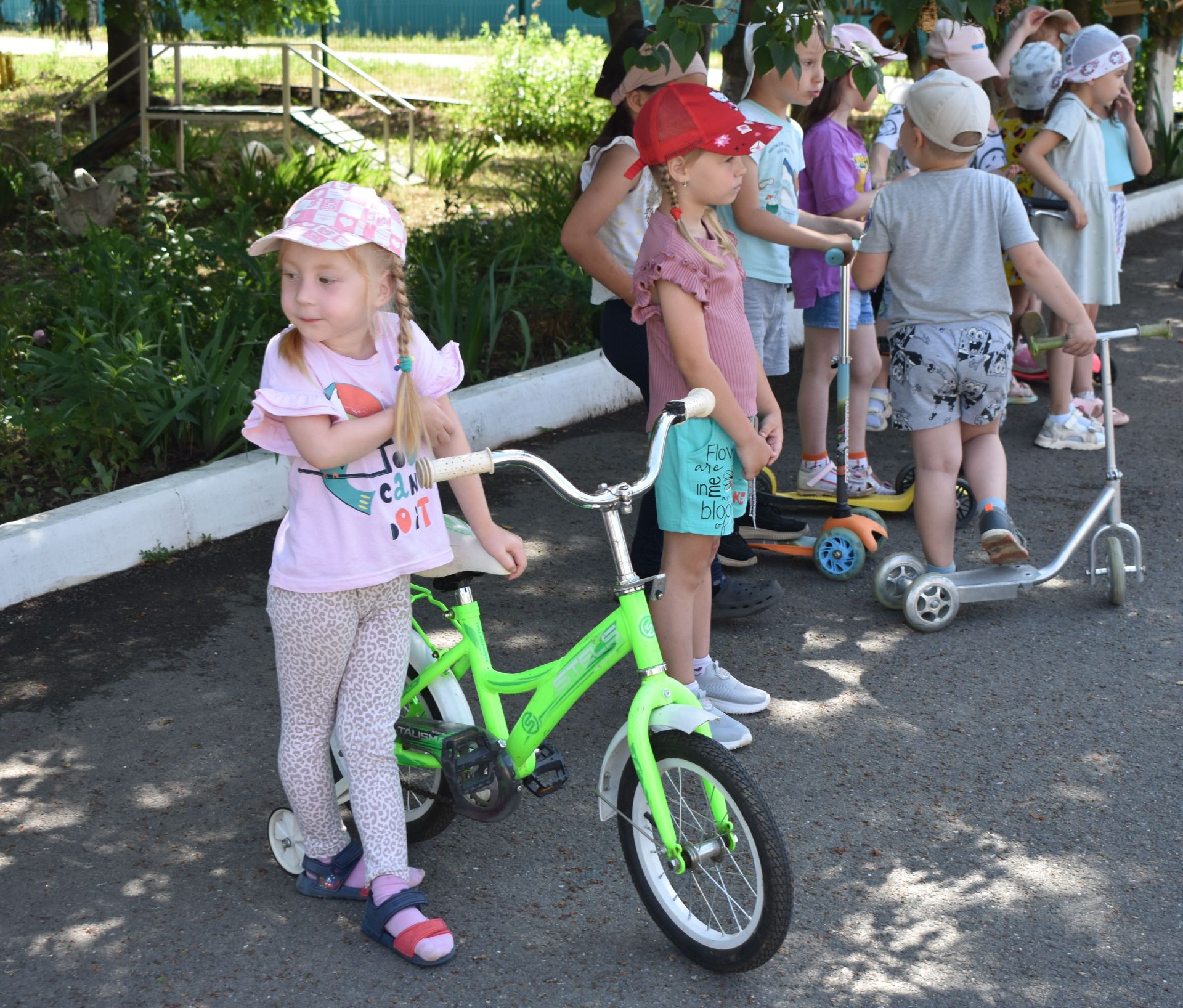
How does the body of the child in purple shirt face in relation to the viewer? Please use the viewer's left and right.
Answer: facing to the right of the viewer

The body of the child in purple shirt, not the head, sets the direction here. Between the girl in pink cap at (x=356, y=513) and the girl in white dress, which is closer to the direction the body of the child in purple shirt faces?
the girl in white dress

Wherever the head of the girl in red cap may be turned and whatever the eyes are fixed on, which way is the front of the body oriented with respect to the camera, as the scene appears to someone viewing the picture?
to the viewer's right

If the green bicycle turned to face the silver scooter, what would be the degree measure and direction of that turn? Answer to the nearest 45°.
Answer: approximately 90° to its left

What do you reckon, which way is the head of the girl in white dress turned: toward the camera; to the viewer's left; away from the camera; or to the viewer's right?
to the viewer's right

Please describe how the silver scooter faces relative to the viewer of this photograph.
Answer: facing to the right of the viewer

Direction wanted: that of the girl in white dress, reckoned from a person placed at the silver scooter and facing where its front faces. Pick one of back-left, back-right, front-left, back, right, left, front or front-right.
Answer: left

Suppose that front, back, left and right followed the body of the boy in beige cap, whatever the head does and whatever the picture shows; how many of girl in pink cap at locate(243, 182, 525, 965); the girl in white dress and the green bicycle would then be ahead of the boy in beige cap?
1

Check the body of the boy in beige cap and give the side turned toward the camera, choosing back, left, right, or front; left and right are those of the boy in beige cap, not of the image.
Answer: back

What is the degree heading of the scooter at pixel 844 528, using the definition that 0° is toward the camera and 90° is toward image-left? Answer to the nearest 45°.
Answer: approximately 270°

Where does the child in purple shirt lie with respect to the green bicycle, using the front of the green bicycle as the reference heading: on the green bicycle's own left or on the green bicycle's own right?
on the green bicycle's own left

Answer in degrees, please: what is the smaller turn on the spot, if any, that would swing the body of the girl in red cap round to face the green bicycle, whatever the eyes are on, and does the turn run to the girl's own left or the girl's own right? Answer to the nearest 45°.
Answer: approximately 90° to the girl's own right
